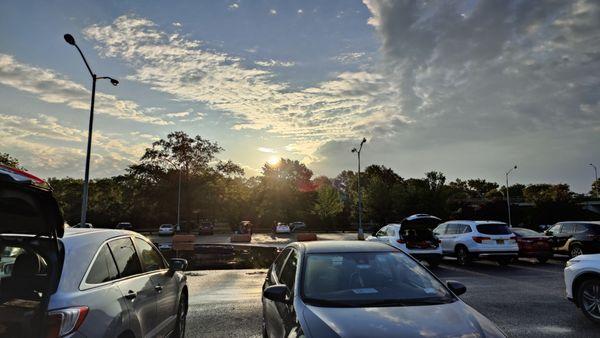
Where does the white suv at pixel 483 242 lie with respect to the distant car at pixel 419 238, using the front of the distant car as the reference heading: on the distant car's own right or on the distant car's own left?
on the distant car's own right

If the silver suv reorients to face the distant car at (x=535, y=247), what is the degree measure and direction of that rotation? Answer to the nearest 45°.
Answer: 0° — it already faces it

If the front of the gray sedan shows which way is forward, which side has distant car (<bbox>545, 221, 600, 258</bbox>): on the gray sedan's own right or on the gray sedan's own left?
on the gray sedan's own left

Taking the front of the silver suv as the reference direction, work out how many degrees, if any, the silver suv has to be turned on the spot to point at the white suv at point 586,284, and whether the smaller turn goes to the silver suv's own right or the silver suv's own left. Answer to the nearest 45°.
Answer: approximately 45° to the silver suv's own right

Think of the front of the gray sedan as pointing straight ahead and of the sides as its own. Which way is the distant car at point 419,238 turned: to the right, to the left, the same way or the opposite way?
the opposite way

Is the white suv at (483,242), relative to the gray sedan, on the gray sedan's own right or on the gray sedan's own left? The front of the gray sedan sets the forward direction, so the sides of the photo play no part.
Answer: on the gray sedan's own left

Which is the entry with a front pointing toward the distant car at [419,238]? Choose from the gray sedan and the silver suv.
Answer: the silver suv

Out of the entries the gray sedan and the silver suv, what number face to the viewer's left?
0

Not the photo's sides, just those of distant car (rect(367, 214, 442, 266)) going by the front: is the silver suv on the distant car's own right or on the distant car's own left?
on the distant car's own left

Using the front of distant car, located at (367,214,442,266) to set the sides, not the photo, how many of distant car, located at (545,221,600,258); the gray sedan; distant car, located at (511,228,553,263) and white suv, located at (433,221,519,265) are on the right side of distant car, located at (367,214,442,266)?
3

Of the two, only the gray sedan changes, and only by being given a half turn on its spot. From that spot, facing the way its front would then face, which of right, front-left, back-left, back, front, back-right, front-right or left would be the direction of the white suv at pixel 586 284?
right

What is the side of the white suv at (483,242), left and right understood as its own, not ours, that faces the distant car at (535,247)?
right

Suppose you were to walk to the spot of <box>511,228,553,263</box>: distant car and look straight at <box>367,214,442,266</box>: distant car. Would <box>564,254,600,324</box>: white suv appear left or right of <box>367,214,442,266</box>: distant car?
left

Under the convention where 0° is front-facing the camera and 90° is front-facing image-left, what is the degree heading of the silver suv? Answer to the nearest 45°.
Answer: approximately 225°

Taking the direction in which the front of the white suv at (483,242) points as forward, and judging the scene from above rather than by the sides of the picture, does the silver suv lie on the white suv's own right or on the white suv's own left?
on the white suv's own left

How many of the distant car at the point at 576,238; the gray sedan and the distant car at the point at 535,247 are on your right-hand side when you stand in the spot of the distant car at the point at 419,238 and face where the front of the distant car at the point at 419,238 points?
2
